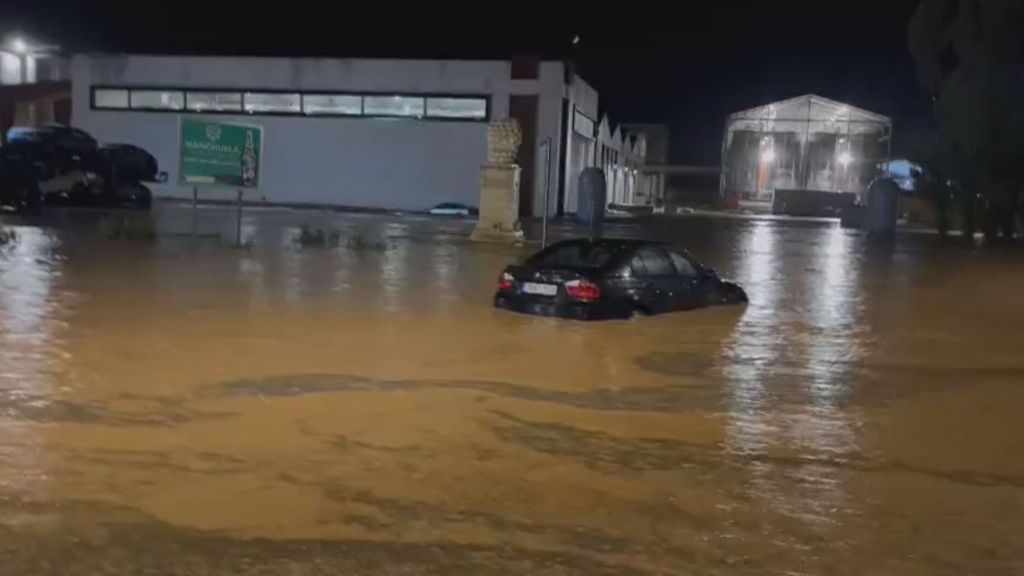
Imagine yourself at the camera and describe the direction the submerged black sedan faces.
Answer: facing away from the viewer and to the right of the viewer

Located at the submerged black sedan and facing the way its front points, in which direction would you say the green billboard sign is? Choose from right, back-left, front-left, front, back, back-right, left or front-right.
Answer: left

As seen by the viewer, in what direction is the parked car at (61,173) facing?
to the viewer's right

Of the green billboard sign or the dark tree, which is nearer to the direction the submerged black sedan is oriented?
the dark tree

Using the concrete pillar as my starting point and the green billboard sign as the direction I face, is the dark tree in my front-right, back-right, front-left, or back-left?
back-right

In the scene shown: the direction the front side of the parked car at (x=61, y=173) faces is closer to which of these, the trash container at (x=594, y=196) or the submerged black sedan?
the trash container

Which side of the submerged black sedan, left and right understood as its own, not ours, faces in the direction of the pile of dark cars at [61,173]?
left

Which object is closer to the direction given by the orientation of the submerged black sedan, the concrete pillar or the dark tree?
the dark tree

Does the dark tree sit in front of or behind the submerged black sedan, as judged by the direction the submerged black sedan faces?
in front

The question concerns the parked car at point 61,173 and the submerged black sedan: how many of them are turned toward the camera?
0

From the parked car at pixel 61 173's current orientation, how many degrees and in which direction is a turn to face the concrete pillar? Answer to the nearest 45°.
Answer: approximately 45° to its right

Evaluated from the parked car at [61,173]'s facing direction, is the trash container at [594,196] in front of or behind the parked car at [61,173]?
in front
